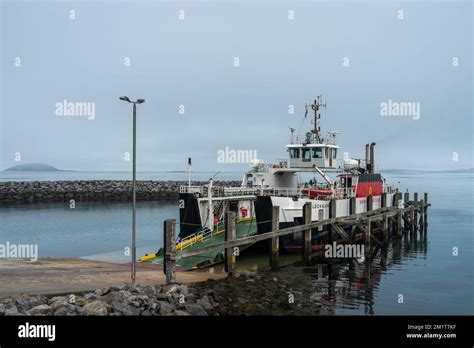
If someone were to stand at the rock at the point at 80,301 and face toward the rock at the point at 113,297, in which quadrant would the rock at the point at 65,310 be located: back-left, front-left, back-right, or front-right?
back-right

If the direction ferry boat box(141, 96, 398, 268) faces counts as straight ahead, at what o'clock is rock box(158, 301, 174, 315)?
The rock is roughly at 11 o'clock from the ferry boat.

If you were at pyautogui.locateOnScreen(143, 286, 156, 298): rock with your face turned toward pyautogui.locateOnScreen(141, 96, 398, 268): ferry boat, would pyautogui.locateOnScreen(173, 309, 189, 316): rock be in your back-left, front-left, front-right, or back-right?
back-right

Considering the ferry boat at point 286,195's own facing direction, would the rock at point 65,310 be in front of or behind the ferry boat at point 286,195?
in front

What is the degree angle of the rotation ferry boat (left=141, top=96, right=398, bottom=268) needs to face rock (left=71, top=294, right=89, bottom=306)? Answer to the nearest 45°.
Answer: approximately 45° to its left

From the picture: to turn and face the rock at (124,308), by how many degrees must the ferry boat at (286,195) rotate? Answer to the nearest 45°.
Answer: approximately 45° to its left

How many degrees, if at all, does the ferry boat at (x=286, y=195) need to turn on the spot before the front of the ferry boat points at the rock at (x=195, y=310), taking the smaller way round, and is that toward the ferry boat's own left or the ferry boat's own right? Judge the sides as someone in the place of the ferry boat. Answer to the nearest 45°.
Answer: approximately 45° to the ferry boat's own left

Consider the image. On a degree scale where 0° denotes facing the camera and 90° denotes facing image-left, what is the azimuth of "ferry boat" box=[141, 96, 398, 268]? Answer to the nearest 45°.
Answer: approximately 45°

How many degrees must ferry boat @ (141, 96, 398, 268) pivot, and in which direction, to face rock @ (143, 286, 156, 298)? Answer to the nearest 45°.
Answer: approximately 45° to its left

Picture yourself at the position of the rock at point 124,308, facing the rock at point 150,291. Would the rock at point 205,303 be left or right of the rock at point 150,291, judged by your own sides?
right

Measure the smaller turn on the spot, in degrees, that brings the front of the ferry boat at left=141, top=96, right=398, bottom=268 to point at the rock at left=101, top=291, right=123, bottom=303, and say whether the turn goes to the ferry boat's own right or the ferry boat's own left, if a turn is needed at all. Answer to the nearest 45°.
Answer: approximately 45° to the ferry boat's own left

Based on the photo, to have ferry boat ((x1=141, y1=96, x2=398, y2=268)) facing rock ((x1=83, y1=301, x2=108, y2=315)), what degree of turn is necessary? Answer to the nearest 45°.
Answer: approximately 45° to its left

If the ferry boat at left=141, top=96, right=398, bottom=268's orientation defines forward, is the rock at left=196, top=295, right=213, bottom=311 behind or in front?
in front

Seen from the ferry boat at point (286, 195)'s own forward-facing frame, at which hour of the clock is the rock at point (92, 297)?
The rock is roughly at 11 o'clock from the ferry boat.
